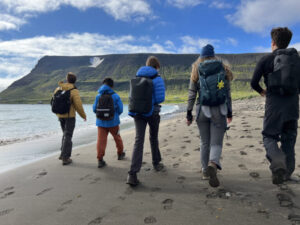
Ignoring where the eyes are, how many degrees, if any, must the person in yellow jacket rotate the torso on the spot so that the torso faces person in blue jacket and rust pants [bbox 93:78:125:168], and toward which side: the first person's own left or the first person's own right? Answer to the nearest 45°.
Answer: approximately 90° to the first person's own right

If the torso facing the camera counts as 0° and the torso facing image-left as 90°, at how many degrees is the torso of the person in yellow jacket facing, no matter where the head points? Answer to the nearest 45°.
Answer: approximately 225°

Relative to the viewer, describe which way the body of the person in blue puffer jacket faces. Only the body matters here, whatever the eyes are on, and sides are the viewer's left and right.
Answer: facing away from the viewer and to the right of the viewer

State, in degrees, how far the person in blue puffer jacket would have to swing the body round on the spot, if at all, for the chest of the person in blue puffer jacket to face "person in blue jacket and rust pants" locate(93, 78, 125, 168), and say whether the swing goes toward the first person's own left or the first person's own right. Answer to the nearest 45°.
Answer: approximately 90° to the first person's own left

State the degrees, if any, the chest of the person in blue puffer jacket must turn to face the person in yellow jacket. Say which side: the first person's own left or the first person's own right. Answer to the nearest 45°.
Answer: approximately 90° to the first person's own left

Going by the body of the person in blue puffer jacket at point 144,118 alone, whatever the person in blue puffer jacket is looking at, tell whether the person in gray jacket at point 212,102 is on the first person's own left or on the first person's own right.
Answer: on the first person's own right

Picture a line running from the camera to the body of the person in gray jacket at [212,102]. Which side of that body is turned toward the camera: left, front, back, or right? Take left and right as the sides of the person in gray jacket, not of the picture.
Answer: back

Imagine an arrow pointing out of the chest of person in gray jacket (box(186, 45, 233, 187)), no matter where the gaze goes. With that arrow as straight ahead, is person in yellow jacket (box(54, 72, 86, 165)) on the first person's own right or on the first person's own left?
on the first person's own left

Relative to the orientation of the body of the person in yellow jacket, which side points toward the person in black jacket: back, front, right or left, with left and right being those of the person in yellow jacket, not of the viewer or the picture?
right

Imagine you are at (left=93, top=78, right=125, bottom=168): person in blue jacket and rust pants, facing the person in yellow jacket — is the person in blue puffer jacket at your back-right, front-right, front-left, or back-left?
back-left
